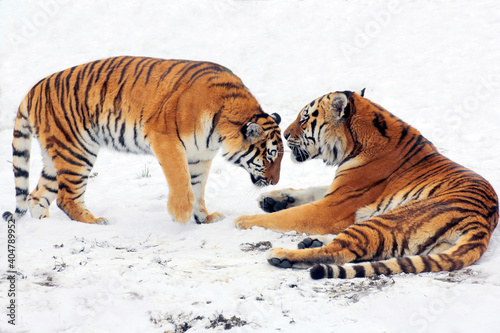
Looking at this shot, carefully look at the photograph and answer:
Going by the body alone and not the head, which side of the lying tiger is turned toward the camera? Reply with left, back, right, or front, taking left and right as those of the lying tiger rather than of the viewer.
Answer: left

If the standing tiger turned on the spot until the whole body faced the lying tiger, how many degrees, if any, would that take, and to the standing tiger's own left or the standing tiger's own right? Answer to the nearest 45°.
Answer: approximately 45° to the standing tiger's own right

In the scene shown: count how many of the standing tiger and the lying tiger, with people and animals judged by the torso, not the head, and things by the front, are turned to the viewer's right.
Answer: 1

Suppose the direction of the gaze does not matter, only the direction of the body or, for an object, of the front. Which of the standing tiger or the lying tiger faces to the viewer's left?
the lying tiger

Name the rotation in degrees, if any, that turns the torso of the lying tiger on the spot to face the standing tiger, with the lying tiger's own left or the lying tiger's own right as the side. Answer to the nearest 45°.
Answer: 0° — it already faces it

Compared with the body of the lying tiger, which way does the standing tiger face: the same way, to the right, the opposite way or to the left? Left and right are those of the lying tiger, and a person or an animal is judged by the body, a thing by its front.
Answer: the opposite way

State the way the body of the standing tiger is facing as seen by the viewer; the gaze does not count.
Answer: to the viewer's right
